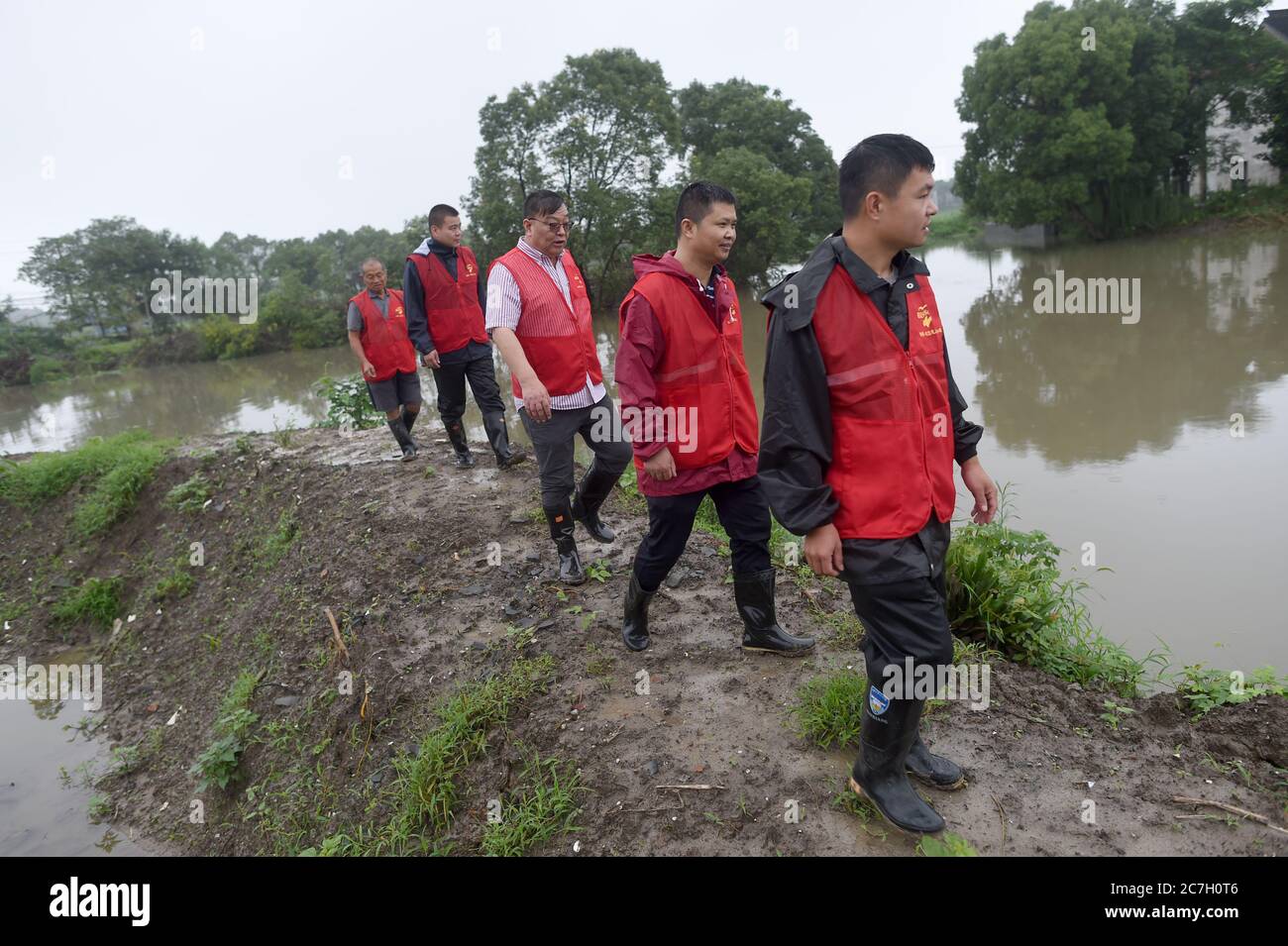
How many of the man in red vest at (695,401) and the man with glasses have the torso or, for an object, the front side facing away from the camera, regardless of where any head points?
0

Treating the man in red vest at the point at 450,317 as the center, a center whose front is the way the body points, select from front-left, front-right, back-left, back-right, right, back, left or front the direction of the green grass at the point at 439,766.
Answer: front-right

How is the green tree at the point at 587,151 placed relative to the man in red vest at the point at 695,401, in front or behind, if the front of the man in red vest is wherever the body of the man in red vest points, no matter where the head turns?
behind

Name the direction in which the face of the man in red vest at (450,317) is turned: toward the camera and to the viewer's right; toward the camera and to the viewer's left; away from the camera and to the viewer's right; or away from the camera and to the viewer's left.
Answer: toward the camera and to the viewer's right

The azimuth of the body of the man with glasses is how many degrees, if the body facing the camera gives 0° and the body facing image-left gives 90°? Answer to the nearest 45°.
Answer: approximately 315°

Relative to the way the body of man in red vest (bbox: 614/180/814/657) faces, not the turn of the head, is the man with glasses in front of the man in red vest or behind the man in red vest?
behind

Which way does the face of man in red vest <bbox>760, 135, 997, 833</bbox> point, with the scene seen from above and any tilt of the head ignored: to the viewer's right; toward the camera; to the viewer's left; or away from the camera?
to the viewer's right

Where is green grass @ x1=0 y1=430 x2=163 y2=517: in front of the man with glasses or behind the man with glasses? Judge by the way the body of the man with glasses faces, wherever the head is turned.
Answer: behind
